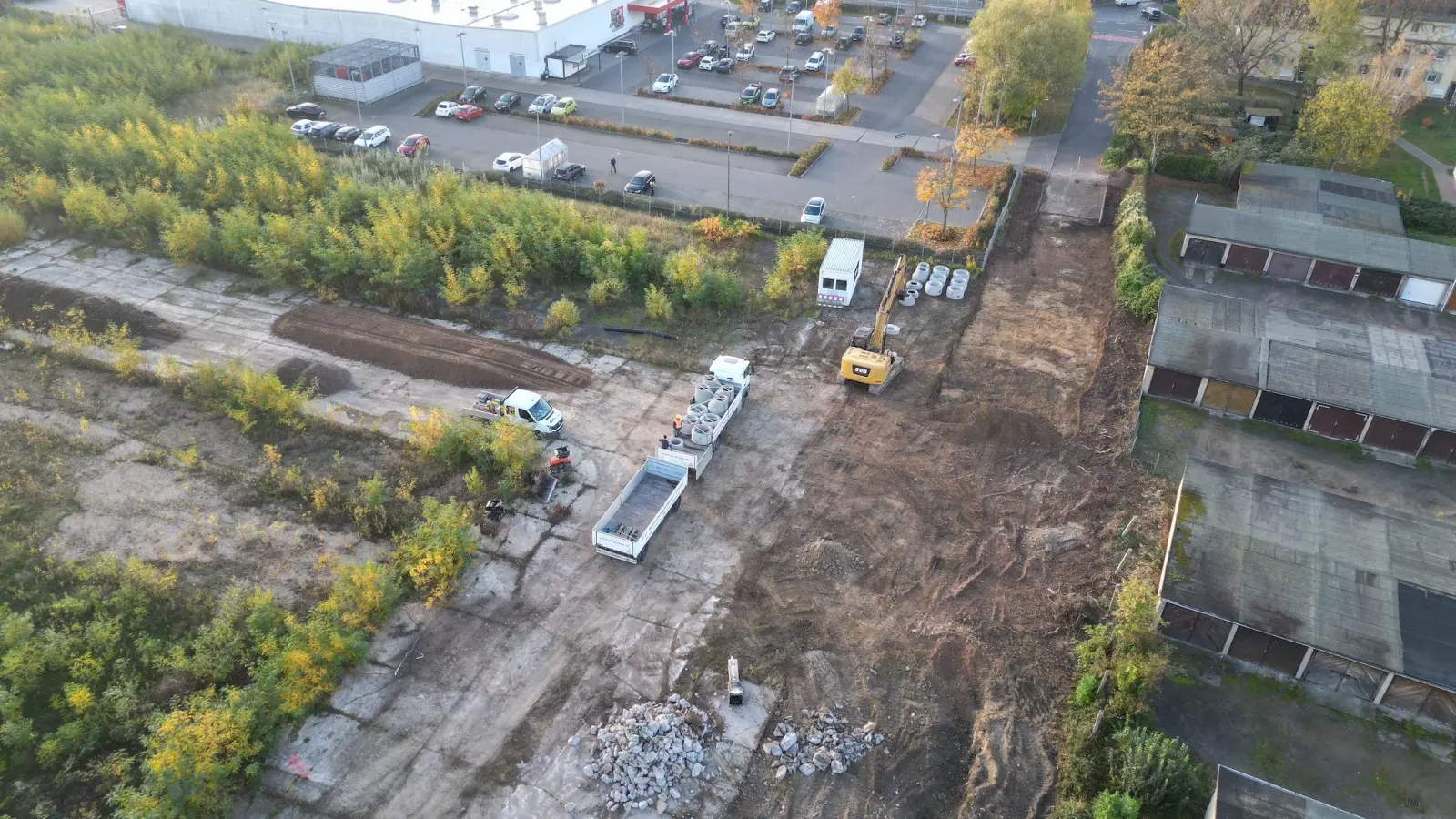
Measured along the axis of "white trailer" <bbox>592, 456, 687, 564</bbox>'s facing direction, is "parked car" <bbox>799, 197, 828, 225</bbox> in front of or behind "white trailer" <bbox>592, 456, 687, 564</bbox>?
in front

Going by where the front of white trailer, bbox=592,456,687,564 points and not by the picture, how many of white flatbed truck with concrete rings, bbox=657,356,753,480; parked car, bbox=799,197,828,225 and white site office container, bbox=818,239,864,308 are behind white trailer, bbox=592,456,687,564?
0

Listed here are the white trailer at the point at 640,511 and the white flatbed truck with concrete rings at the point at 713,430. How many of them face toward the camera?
0

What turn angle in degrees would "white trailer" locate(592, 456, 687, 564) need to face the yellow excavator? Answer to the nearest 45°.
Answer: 0° — it already faces it

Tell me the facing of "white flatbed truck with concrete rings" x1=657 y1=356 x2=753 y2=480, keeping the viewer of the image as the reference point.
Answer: facing away from the viewer and to the right of the viewer

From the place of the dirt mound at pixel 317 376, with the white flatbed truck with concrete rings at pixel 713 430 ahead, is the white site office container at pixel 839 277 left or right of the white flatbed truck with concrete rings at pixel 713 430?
left

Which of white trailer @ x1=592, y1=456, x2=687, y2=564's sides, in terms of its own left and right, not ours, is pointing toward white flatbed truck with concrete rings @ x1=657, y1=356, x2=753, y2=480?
front

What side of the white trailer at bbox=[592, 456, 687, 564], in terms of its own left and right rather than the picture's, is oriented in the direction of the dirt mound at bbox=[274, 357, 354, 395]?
left

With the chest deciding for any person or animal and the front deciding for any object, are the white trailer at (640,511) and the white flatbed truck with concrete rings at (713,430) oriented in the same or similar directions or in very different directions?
same or similar directions

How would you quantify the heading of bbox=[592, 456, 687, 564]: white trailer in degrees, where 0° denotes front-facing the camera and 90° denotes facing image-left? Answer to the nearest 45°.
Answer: approximately 225°

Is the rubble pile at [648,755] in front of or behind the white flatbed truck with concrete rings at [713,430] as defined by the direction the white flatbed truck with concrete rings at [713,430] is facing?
behind

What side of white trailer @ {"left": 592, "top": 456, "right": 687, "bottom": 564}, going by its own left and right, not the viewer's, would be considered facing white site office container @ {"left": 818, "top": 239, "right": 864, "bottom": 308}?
front

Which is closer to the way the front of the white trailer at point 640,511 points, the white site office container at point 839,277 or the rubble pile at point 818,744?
the white site office container

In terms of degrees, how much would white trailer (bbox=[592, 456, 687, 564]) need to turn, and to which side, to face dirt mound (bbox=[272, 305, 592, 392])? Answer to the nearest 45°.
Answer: approximately 90° to its left

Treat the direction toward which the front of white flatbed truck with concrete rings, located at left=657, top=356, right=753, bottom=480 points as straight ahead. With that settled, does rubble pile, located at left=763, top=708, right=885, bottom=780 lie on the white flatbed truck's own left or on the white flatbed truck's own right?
on the white flatbed truck's own right

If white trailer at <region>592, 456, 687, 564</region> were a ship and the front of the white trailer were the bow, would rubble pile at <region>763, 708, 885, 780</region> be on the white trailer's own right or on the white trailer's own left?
on the white trailer's own right

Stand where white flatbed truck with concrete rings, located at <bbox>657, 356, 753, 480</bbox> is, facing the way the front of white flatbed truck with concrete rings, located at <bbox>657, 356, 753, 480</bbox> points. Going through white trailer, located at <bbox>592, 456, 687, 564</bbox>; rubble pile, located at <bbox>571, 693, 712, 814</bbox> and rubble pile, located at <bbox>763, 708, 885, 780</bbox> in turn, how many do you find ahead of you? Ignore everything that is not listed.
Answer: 0

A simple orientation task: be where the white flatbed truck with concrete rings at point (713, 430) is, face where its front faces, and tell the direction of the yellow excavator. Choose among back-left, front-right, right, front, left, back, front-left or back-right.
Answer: front

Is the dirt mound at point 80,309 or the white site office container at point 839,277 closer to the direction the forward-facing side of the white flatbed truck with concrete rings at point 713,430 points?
the white site office container

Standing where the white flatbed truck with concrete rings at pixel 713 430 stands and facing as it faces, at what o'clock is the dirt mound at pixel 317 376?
The dirt mound is roughly at 8 o'clock from the white flatbed truck with concrete rings.
